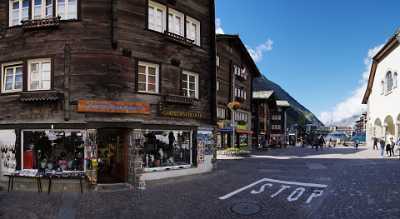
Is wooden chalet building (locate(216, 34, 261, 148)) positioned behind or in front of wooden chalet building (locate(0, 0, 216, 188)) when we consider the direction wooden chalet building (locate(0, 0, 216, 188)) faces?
behind

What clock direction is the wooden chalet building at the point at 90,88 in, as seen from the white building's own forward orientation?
The wooden chalet building is roughly at 11 o'clock from the white building.

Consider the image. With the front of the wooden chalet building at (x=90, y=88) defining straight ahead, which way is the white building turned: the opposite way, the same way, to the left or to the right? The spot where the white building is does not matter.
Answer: to the right

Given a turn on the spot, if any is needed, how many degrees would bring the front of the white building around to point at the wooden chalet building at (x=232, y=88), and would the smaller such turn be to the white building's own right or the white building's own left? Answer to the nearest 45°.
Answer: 0° — it already faces it

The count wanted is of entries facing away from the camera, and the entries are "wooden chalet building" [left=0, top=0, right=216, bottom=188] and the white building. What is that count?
0

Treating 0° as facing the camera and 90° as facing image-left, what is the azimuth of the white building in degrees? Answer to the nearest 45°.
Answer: approximately 45°

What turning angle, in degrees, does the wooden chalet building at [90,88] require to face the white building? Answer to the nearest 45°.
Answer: approximately 135° to its left
